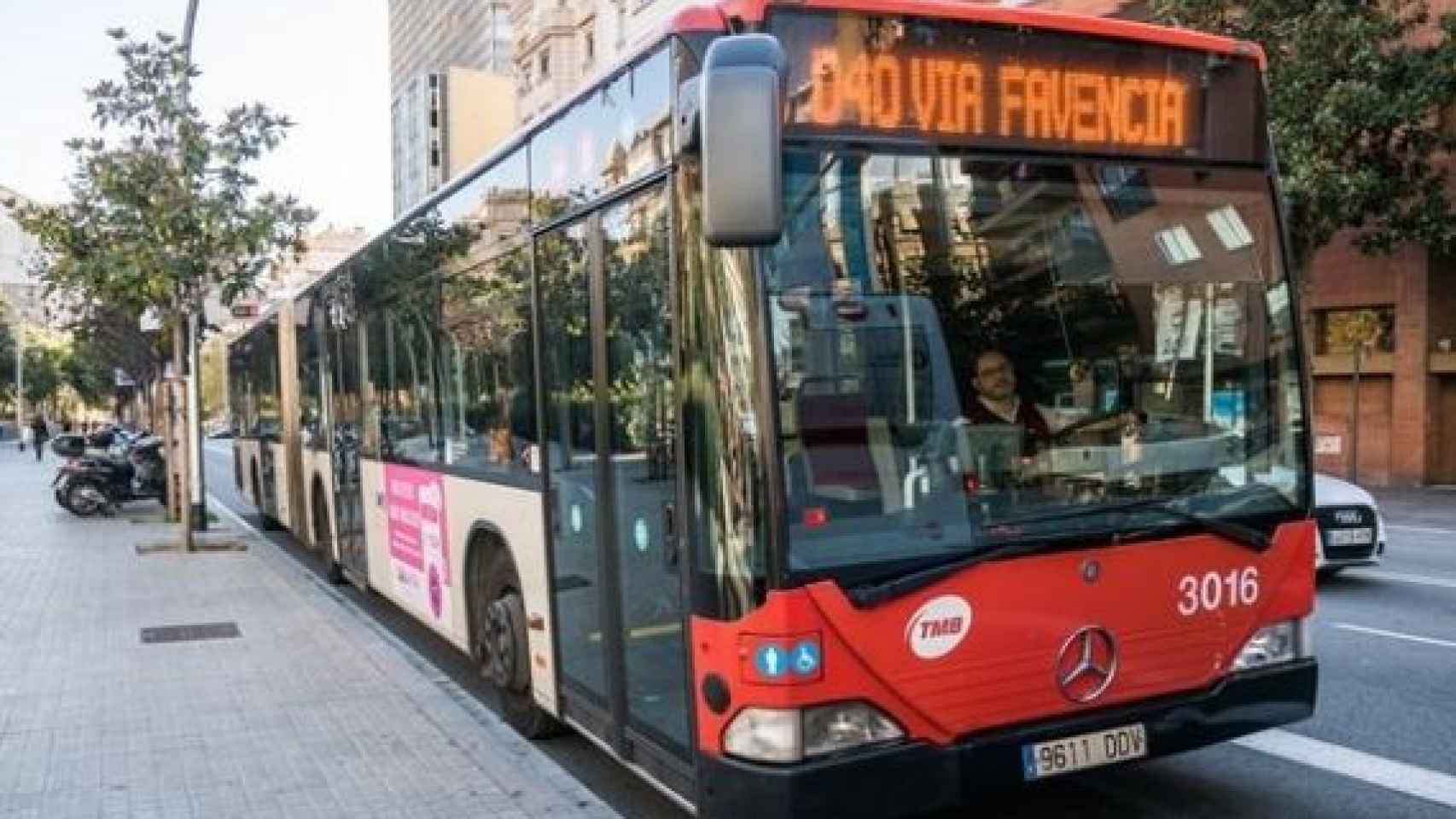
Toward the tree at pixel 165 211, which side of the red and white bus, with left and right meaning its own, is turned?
back

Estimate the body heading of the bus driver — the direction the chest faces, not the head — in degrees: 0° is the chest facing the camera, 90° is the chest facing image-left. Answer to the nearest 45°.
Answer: approximately 315°

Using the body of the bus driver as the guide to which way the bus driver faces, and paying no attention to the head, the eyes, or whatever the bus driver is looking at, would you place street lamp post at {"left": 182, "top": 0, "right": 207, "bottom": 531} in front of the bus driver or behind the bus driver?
behind

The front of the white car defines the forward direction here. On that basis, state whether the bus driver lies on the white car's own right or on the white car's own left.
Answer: on the white car's own right

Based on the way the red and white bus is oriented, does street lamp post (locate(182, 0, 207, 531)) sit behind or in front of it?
behind

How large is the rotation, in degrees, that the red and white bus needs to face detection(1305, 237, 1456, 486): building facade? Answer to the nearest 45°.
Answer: approximately 90° to its left

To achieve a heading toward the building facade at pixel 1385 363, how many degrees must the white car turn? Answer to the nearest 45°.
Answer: approximately 135° to its left

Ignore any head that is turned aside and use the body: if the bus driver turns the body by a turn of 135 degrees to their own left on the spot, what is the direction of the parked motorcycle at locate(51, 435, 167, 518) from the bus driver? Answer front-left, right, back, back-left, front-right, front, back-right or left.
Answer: front-left

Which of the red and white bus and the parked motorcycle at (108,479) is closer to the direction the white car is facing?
the red and white bus

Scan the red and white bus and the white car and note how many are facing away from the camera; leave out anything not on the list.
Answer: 0

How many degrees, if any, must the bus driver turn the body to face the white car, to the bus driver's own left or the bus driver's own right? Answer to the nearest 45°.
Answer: approximately 135° to the bus driver's own left

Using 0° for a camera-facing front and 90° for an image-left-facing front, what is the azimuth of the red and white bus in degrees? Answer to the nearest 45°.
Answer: approximately 315°
